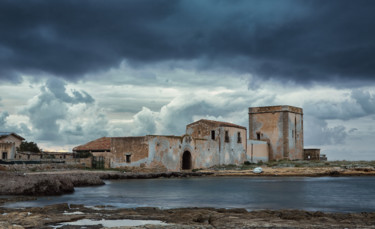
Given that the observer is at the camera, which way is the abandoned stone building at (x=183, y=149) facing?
facing the viewer

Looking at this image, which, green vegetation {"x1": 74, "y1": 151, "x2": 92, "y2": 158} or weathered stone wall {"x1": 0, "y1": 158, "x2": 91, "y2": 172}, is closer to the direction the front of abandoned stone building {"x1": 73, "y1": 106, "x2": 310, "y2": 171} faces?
the weathered stone wall

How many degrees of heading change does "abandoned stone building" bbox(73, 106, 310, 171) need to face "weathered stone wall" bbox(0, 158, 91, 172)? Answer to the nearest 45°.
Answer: approximately 45° to its right

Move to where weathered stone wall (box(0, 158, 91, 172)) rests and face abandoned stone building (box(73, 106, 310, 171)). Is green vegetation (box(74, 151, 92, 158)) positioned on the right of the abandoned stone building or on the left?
left

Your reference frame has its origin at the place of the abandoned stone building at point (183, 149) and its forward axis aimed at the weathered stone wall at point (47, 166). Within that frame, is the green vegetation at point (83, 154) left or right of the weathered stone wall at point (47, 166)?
right
